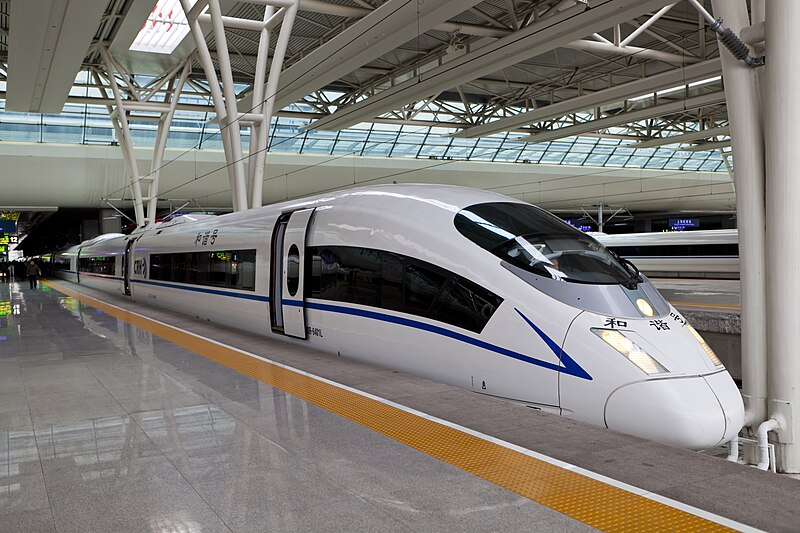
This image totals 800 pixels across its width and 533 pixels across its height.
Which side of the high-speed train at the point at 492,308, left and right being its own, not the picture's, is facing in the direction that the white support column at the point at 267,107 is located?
back

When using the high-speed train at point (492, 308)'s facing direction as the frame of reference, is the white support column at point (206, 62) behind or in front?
behind

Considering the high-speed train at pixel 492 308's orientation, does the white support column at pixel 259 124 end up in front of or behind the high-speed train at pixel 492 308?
behind

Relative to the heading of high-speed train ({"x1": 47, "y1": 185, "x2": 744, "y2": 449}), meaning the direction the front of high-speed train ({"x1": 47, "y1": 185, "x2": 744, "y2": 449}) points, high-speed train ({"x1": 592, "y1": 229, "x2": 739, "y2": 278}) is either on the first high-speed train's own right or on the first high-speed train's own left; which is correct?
on the first high-speed train's own left

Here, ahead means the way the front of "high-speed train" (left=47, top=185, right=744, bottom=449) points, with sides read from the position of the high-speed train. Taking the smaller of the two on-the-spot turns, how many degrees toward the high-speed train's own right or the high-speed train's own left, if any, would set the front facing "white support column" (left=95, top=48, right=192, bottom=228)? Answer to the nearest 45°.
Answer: approximately 180°

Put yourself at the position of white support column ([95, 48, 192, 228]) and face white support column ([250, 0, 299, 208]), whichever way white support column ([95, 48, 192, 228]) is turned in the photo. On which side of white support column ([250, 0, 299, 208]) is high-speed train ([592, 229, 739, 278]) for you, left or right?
left

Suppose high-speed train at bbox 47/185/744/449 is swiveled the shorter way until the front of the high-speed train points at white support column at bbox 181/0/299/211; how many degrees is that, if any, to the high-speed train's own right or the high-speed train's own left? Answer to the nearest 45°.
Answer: approximately 180°

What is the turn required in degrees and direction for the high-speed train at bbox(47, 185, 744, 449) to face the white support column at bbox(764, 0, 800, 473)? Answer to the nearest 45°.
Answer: approximately 45° to its left

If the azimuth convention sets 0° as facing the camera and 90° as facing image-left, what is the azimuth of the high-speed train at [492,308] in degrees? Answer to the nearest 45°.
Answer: approximately 315°
